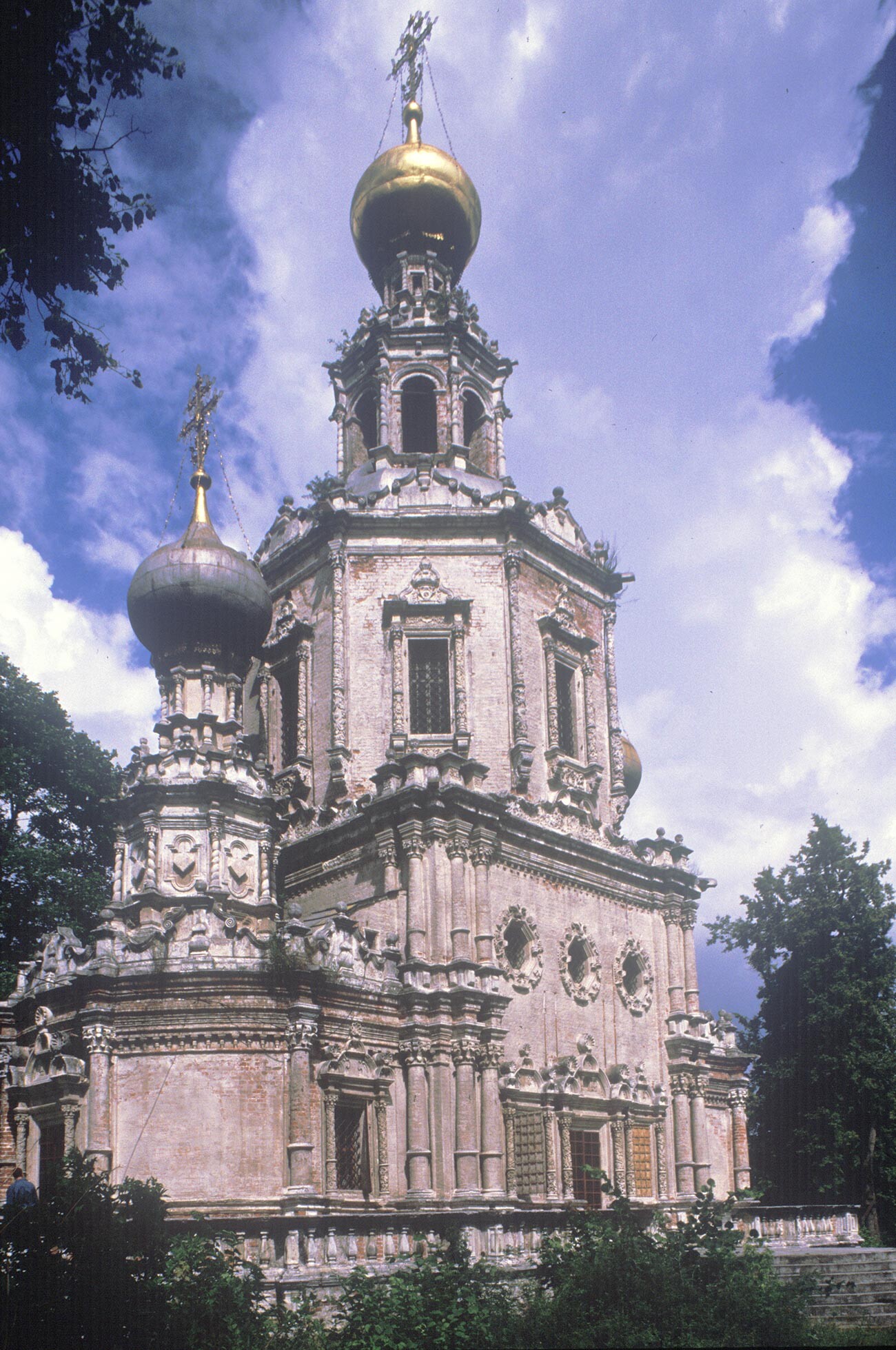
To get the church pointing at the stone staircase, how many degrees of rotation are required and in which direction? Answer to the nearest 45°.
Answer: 0° — it already faces it

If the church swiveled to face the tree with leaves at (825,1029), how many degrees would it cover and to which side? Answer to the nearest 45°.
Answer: approximately 90° to its left

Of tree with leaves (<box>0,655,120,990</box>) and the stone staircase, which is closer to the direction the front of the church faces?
the stone staircase

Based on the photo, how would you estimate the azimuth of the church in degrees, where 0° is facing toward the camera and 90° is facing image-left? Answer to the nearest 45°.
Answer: approximately 315°
